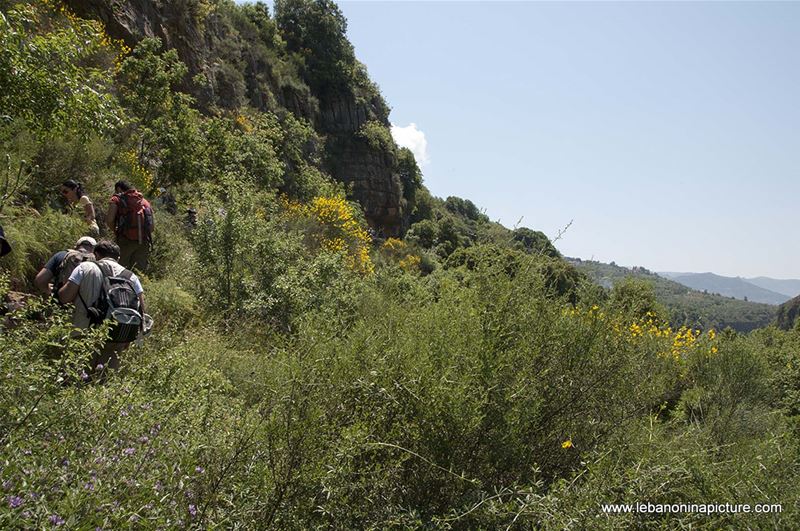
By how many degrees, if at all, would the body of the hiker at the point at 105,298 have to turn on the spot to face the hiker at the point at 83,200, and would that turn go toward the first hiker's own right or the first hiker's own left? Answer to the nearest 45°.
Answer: approximately 45° to the first hiker's own right

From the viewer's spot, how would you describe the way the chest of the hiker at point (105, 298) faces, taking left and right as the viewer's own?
facing away from the viewer and to the left of the viewer

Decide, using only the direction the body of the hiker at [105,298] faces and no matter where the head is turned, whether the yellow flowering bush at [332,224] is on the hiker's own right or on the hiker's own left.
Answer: on the hiker's own right

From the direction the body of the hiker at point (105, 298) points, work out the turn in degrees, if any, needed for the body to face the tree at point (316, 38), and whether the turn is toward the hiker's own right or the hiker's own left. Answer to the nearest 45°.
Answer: approximately 45° to the hiker's own right
